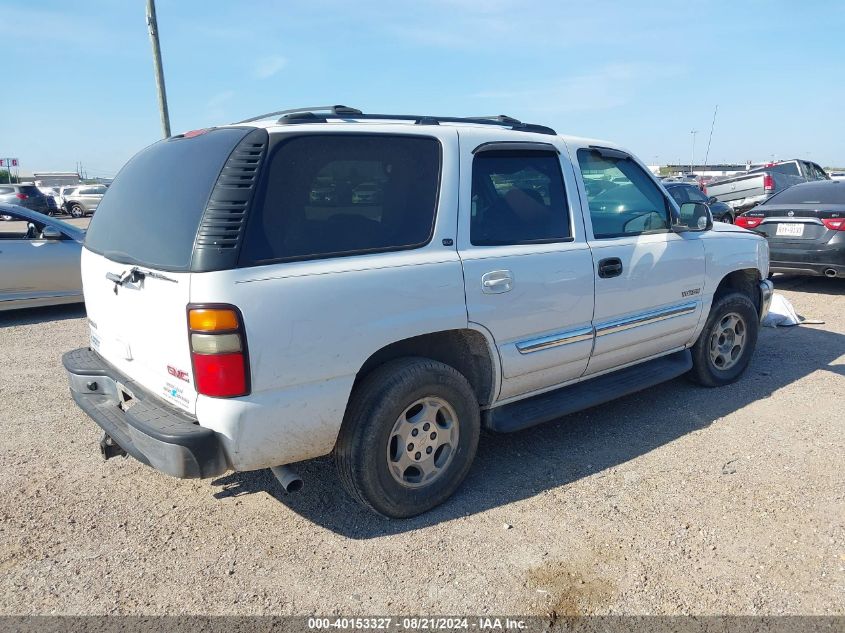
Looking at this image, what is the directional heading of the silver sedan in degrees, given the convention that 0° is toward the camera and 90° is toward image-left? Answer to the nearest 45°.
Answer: approximately 270°

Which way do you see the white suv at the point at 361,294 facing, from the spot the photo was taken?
facing away from the viewer and to the right of the viewer

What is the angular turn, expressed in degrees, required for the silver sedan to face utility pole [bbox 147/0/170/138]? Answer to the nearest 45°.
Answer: approximately 45° to its left

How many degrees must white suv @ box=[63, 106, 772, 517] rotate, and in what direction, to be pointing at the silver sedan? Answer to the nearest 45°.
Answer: approximately 90° to its left

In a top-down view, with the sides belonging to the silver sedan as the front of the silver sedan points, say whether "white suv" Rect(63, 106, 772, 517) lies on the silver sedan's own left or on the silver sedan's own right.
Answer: on the silver sedan's own right

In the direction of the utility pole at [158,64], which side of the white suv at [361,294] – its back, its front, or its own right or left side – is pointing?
left
